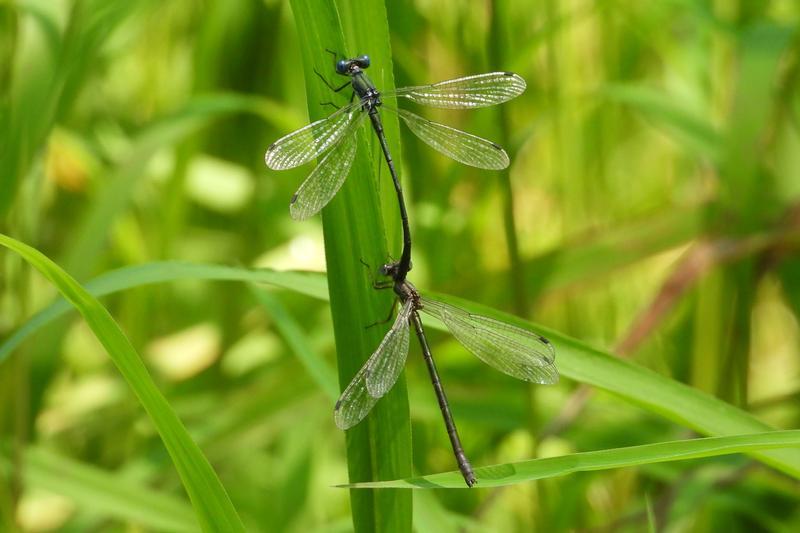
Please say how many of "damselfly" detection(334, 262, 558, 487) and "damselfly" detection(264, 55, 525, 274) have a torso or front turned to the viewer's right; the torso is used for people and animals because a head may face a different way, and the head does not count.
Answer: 0

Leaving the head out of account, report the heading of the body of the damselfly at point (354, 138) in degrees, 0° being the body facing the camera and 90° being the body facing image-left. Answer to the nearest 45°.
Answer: approximately 180°

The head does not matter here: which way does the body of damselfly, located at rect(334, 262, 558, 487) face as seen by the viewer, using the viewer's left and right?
facing away from the viewer and to the left of the viewer

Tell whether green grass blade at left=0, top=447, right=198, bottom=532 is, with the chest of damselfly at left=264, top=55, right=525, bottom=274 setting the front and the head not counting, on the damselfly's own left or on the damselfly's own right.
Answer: on the damselfly's own left
